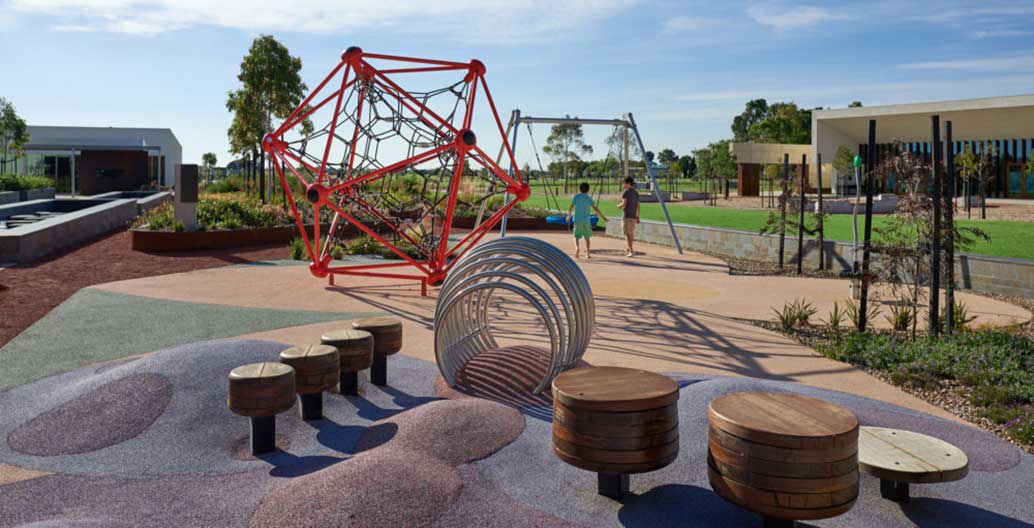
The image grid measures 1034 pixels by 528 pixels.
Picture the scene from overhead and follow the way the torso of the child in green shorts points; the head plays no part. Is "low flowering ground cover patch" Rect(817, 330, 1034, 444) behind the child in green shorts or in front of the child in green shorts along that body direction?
behind

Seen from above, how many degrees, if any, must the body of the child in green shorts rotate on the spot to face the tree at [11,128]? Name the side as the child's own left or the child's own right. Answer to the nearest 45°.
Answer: approximately 45° to the child's own left

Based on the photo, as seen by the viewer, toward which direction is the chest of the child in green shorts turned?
away from the camera

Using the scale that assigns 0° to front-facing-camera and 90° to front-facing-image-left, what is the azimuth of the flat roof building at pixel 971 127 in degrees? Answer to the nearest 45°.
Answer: approximately 45°

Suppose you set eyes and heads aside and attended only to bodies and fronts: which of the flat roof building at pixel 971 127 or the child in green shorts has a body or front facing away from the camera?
the child in green shorts

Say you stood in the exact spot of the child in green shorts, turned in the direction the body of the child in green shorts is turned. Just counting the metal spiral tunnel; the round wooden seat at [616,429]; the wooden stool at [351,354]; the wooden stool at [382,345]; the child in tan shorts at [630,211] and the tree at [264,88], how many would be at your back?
4

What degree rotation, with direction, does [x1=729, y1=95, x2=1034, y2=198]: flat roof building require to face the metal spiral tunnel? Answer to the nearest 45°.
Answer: approximately 45° to its left

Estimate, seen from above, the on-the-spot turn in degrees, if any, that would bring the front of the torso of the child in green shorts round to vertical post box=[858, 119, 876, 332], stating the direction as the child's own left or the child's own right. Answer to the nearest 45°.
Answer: approximately 180°
